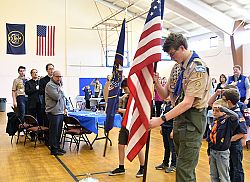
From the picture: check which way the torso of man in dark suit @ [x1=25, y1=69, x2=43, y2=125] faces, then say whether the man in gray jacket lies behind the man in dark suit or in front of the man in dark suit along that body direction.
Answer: in front

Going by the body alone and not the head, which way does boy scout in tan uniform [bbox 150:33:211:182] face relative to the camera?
to the viewer's left

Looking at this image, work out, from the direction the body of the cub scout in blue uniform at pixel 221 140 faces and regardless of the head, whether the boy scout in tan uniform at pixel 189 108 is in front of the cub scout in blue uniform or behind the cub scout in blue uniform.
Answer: in front

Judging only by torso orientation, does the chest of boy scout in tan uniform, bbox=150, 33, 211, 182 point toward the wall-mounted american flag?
no

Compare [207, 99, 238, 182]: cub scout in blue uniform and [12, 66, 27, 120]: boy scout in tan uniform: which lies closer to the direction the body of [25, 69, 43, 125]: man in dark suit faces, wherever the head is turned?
the cub scout in blue uniform

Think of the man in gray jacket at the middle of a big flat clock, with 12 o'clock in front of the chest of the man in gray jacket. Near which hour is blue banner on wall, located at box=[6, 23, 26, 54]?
The blue banner on wall is roughly at 7 o'clock from the man in gray jacket.

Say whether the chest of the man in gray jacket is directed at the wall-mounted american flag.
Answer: no

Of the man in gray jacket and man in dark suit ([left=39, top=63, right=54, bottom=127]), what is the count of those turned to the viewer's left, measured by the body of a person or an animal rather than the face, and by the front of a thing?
0

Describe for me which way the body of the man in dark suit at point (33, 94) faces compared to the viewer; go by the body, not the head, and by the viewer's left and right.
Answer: facing the viewer and to the right of the viewer

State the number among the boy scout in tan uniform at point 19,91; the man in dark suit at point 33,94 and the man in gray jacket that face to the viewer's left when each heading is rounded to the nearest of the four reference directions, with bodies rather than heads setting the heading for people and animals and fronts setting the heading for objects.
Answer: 0

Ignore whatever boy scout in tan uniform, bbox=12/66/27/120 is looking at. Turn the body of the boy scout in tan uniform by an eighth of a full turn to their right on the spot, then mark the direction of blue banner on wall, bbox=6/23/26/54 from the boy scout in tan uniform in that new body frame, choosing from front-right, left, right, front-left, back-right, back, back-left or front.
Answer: back
